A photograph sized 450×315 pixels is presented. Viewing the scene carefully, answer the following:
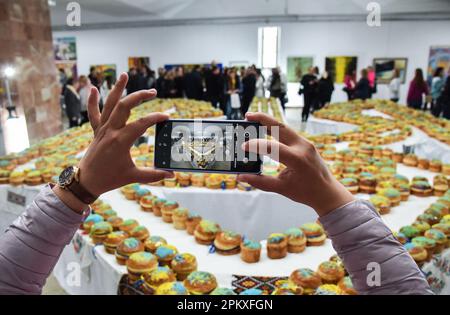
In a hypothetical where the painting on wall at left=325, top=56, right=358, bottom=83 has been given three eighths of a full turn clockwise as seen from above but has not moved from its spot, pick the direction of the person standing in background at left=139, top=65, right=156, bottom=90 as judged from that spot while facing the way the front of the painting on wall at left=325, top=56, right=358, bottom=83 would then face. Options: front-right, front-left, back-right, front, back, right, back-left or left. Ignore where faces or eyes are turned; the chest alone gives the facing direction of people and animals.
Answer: left

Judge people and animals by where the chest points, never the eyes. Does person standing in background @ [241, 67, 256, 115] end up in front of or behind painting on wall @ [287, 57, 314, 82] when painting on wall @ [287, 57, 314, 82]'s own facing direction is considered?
in front

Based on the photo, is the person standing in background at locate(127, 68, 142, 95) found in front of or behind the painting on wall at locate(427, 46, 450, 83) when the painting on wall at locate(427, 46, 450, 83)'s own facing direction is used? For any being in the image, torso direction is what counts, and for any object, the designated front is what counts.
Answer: in front

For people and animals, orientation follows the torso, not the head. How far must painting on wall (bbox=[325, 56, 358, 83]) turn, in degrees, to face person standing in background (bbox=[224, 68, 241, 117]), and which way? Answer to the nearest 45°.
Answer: approximately 45° to its right

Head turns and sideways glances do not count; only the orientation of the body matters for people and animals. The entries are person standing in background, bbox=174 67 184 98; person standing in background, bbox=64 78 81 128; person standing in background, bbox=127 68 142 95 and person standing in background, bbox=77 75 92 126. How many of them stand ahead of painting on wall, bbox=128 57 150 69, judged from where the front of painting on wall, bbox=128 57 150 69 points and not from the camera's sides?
4

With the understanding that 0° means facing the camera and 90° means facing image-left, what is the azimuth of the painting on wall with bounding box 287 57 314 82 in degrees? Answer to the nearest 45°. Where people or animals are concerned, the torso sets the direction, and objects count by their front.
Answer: approximately 0°
